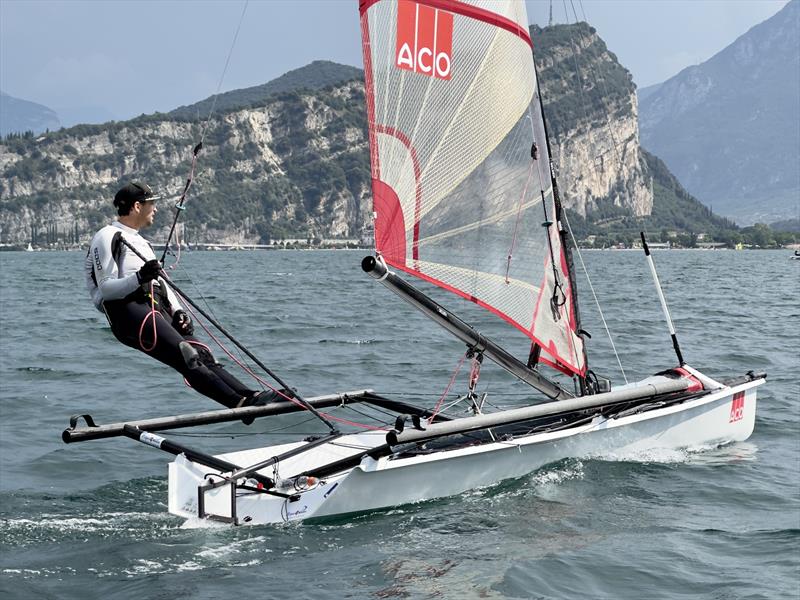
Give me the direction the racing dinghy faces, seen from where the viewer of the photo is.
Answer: facing away from the viewer and to the right of the viewer
